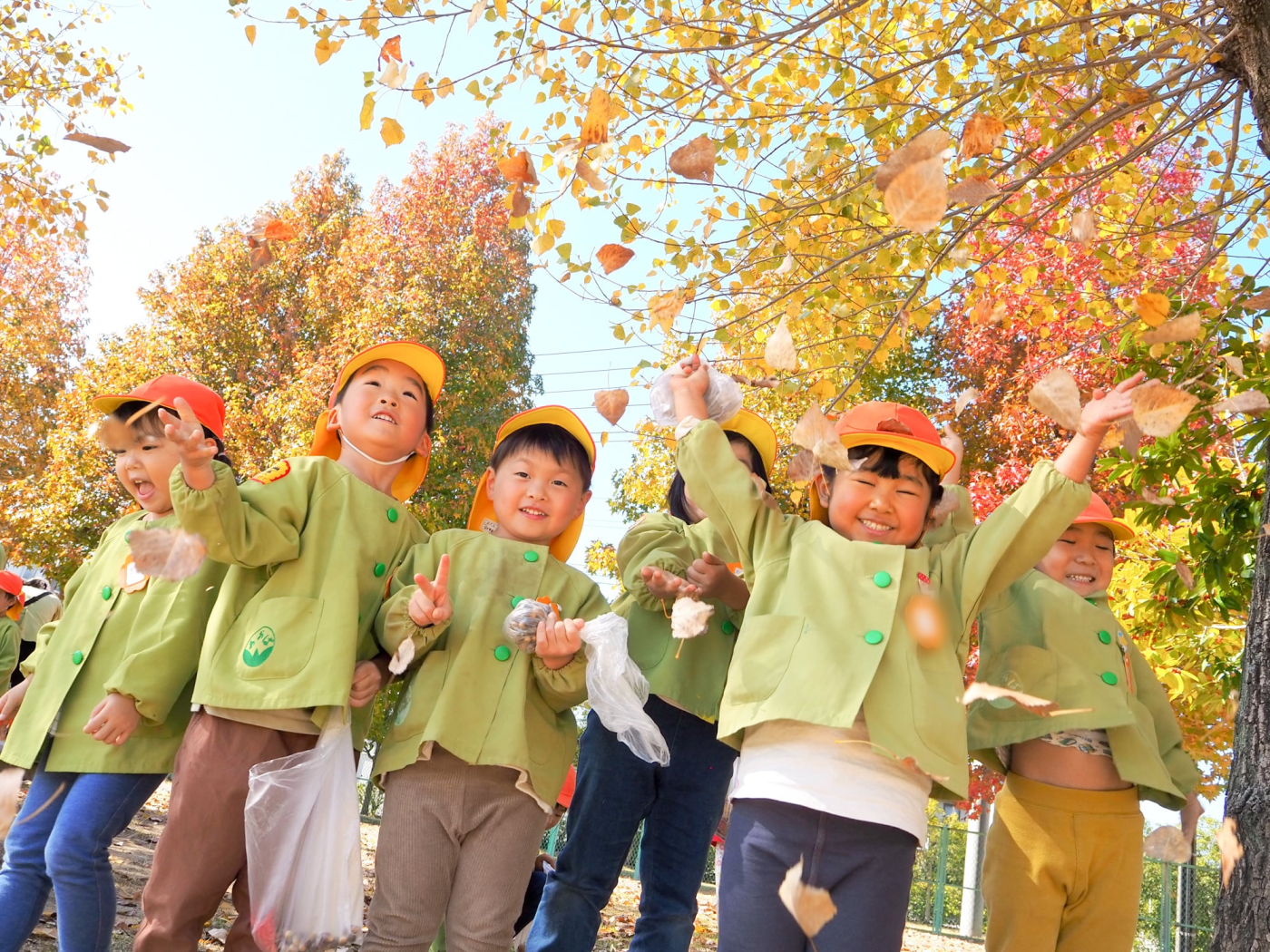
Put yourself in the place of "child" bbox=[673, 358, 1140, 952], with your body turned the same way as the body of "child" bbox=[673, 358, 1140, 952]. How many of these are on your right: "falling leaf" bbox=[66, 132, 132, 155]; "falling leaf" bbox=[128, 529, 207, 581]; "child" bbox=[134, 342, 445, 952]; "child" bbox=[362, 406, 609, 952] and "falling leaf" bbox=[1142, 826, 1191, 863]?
4

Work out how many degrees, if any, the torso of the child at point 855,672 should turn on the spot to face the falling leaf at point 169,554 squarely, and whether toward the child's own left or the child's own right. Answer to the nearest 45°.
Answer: approximately 90° to the child's own right

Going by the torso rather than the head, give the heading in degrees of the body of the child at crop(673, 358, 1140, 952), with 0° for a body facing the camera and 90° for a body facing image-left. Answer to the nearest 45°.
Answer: approximately 0°

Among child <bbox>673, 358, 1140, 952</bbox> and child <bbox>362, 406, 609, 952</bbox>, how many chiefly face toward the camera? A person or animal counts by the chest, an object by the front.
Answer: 2

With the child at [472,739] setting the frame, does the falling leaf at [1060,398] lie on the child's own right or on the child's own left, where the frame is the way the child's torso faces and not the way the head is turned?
on the child's own left
